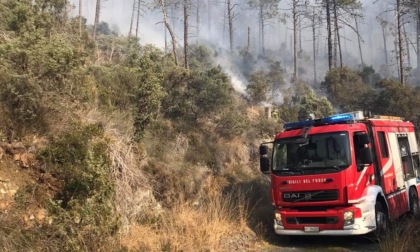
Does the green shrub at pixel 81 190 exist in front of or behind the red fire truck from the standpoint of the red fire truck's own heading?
in front

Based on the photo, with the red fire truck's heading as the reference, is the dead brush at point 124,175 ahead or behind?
ahead

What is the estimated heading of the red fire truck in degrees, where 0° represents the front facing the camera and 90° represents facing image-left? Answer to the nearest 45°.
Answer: approximately 45°
